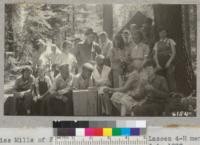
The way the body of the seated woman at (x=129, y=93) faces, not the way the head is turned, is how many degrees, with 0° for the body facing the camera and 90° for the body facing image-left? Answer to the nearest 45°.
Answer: approximately 45°
